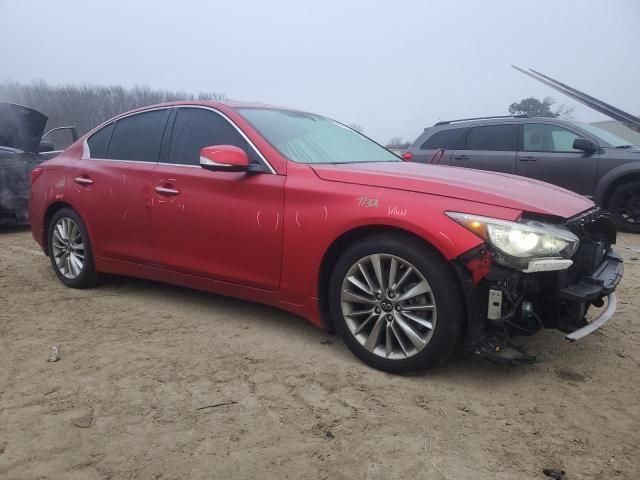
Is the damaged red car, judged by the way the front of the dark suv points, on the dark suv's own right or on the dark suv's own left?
on the dark suv's own right

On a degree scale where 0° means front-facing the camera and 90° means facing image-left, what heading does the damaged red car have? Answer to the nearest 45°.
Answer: approximately 315°

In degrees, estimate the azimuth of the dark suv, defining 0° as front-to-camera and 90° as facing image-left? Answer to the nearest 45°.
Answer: approximately 315°

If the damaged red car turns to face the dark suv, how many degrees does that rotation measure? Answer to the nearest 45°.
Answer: approximately 90° to its left
